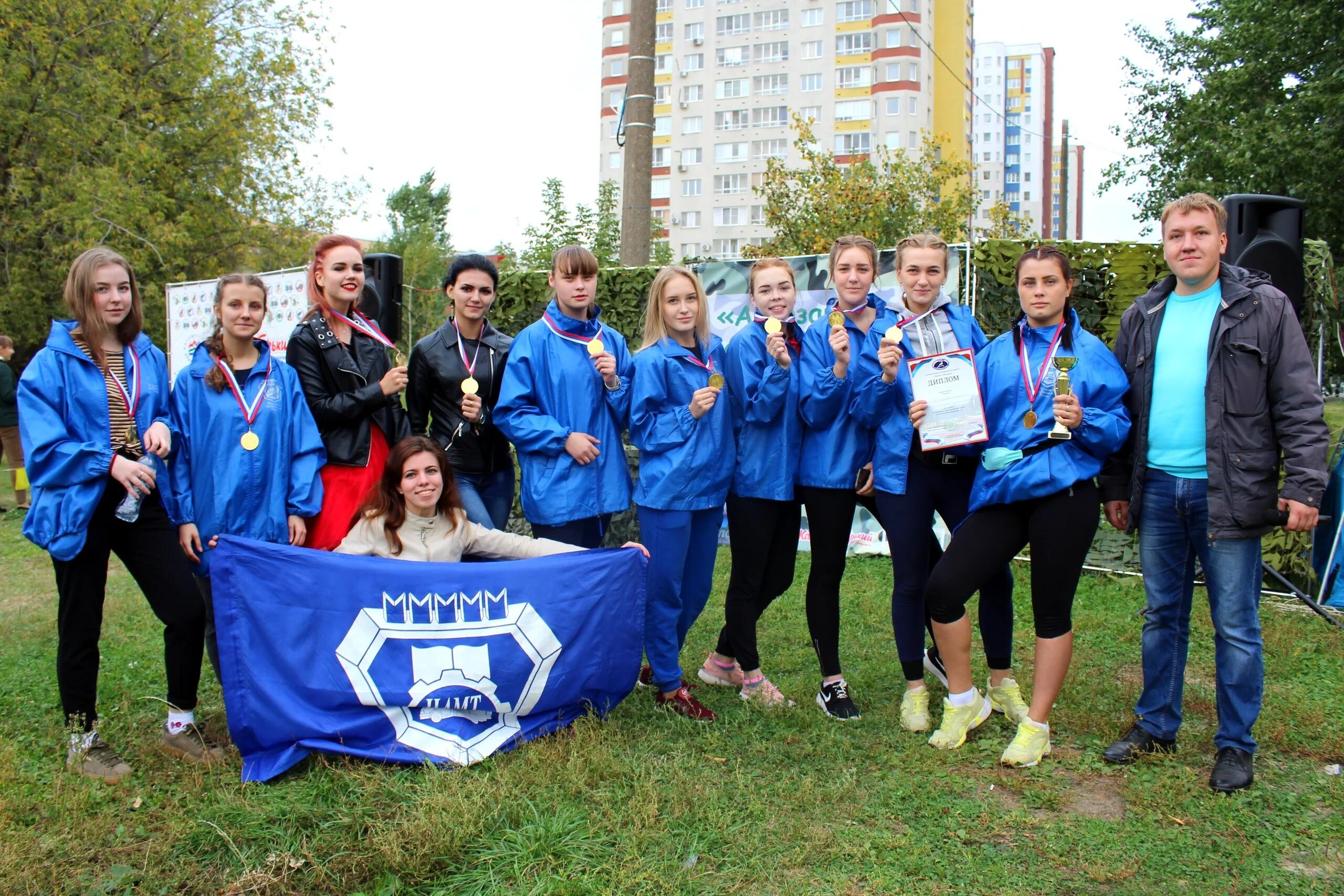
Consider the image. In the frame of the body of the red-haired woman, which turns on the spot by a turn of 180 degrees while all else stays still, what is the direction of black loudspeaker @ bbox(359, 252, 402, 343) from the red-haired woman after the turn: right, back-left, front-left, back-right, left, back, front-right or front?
front-right

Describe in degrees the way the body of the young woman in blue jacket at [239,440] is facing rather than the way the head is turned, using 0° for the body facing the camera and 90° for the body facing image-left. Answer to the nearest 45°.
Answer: approximately 0°

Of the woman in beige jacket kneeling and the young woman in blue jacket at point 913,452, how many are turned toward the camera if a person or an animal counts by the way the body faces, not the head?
2
